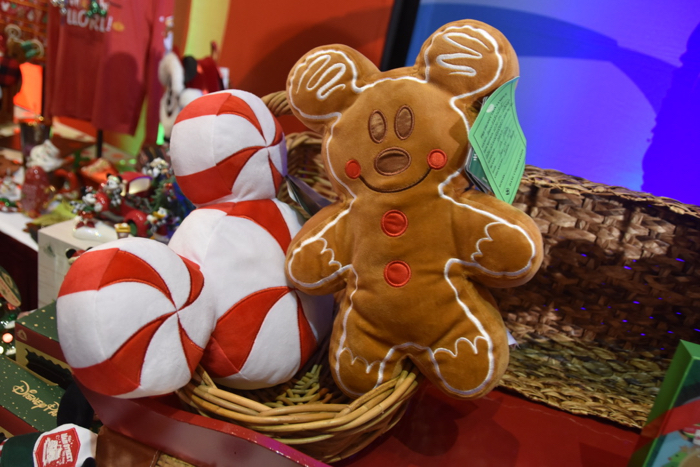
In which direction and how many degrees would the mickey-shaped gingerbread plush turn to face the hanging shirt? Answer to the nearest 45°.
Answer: approximately 135° to its right

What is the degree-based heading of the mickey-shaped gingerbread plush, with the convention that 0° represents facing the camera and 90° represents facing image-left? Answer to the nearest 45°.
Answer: approximately 0°

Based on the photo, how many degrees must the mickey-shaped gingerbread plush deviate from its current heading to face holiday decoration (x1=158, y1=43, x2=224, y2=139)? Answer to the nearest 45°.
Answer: approximately 135° to its right
